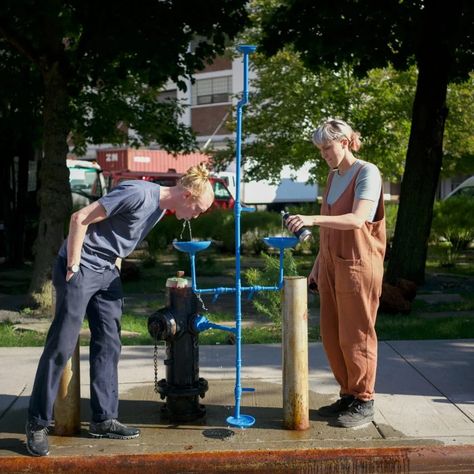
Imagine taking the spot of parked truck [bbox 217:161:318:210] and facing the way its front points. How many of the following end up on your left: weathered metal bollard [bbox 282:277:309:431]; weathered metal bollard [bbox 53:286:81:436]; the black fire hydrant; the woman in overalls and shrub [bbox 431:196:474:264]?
5

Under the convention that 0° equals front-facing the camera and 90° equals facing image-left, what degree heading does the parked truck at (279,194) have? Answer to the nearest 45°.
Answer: approximately 90°

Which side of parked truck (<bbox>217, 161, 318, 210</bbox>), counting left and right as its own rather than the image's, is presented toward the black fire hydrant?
left

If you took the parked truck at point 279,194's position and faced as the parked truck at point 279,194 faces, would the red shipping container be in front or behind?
in front

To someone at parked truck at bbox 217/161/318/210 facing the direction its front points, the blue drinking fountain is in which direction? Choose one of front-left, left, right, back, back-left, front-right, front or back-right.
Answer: left

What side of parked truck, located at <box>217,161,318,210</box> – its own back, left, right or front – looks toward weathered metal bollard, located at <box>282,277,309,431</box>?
left

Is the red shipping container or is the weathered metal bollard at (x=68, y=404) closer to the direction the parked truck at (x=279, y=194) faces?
the red shipping container

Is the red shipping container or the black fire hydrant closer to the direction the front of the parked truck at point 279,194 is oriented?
the red shipping container

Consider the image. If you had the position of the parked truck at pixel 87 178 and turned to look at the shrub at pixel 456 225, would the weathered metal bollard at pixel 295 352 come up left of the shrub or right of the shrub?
right
